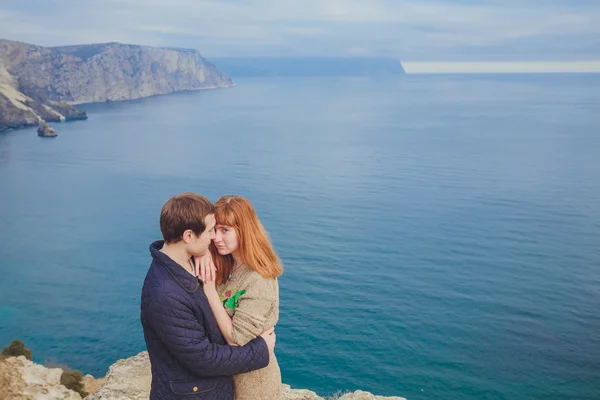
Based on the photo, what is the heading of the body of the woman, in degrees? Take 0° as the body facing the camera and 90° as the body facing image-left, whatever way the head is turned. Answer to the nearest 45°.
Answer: approximately 45°

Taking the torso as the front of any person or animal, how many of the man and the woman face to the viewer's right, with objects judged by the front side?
1

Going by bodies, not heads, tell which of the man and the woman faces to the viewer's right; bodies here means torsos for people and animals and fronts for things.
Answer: the man

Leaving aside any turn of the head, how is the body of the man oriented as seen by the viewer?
to the viewer's right

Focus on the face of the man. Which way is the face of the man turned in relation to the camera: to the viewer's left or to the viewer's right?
to the viewer's right
